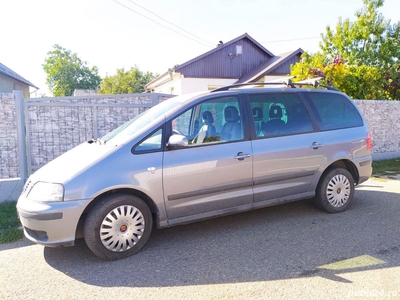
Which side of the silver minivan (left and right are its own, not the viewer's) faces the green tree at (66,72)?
right

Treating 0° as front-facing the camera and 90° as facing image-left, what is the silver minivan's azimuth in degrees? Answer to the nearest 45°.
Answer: approximately 45°

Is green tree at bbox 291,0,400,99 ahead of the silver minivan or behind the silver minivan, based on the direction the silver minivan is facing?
behind

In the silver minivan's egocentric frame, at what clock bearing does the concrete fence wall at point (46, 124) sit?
The concrete fence wall is roughly at 3 o'clock from the silver minivan.

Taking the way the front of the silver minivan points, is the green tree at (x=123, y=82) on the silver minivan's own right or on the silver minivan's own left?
on the silver minivan's own right
